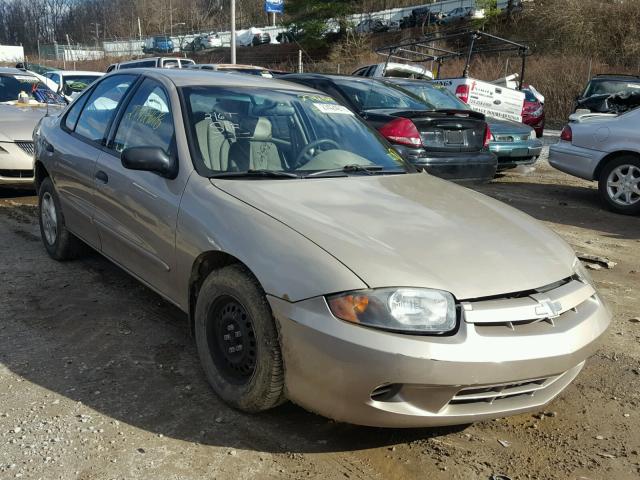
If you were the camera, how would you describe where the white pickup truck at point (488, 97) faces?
facing away from the viewer and to the left of the viewer

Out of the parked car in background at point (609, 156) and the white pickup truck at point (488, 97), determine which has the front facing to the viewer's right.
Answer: the parked car in background at point (609, 156)

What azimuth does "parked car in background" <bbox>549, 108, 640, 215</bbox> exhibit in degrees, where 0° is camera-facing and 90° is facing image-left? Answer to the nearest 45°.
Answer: approximately 270°

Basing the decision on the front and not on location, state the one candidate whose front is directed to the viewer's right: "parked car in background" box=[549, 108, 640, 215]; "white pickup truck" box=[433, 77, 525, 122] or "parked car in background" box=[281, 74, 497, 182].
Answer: "parked car in background" box=[549, 108, 640, 215]

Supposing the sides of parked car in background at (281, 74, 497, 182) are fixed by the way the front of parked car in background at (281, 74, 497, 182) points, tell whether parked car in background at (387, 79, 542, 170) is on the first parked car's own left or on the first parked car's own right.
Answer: on the first parked car's own right

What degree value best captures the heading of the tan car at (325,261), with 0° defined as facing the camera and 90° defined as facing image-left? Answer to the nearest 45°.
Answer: approximately 315°

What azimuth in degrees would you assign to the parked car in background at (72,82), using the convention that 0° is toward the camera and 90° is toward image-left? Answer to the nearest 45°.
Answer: approximately 315°

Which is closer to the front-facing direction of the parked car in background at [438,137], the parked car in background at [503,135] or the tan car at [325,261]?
the parked car in background

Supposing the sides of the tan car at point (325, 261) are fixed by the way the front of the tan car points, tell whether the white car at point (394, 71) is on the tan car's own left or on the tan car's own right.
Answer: on the tan car's own left

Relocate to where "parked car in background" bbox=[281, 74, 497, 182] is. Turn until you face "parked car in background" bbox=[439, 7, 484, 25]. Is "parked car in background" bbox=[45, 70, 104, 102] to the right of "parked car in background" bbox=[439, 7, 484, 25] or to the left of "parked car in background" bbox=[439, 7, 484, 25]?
left
